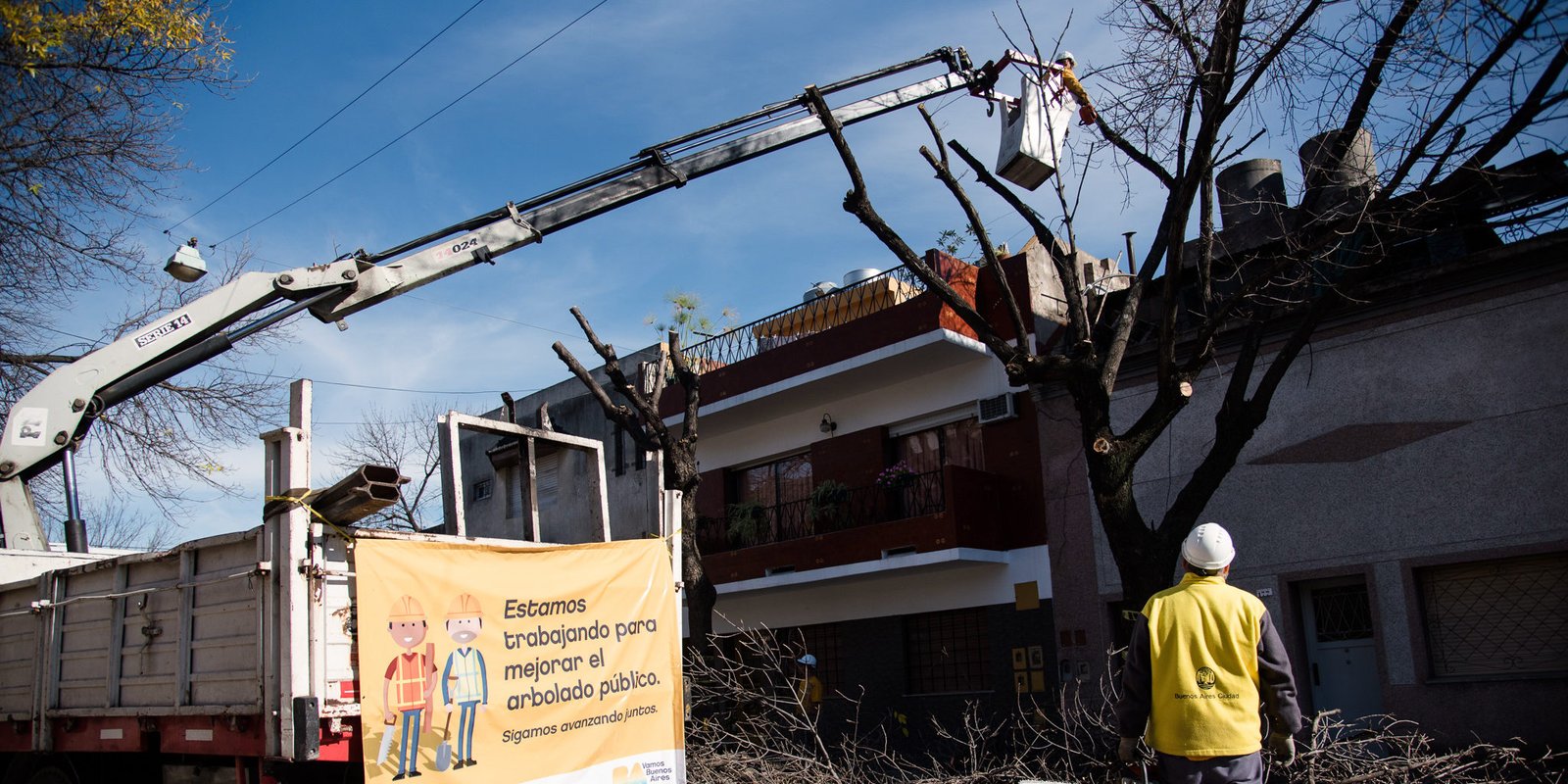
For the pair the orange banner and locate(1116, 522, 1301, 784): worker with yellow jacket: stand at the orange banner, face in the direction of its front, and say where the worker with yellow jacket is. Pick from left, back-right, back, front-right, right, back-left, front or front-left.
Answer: front-left

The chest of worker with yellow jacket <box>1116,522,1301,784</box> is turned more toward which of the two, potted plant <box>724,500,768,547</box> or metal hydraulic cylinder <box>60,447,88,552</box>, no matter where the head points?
the potted plant

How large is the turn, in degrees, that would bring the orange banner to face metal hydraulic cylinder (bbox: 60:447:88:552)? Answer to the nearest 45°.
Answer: approximately 135° to its right

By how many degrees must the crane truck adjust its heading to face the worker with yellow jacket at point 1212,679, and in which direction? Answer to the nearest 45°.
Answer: approximately 180°

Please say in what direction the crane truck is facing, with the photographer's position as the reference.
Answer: facing away from the viewer and to the left of the viewer

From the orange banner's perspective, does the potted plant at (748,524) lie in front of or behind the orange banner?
behind

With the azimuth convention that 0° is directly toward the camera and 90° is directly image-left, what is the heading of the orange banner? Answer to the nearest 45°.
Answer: approximately 0°

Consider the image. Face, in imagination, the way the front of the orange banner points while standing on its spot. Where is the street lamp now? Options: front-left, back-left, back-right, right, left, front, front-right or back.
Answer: back-right

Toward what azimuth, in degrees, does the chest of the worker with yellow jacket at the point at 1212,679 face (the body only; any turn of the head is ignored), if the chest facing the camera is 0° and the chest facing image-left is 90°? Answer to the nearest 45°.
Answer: approximately 180°

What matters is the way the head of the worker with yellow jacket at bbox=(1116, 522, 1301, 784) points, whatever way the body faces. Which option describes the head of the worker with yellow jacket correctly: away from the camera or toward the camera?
away from the camera
